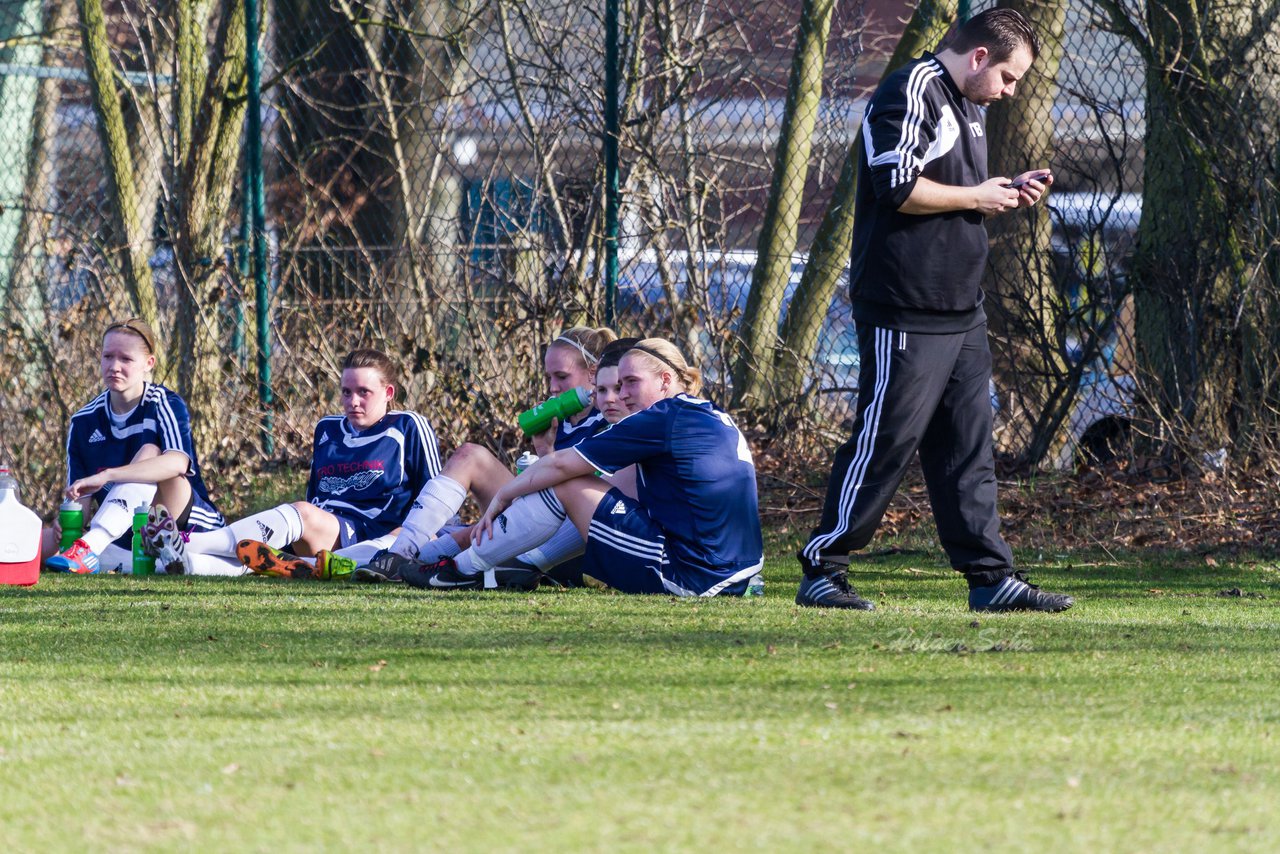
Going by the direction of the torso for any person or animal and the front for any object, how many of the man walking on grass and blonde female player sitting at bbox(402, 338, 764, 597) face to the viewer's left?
1

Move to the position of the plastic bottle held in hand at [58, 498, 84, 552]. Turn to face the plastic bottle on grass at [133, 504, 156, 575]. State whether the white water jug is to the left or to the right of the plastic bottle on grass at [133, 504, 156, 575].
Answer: right

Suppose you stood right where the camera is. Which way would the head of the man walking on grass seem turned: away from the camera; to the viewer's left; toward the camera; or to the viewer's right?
to the viewer's right

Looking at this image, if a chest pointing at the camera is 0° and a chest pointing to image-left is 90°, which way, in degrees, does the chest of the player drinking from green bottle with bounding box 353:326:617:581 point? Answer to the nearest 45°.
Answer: approximately 45°

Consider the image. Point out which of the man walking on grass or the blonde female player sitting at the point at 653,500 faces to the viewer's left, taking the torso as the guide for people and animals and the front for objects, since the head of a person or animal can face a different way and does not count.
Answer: the blonde female player sitting

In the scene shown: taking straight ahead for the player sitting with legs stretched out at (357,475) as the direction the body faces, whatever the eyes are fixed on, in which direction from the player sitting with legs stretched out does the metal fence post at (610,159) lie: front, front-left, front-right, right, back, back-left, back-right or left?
back

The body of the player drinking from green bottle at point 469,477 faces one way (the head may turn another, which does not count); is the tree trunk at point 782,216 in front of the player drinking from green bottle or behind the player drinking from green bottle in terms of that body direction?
behind

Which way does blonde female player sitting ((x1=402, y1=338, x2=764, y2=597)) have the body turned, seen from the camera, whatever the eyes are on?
to the viewer's left

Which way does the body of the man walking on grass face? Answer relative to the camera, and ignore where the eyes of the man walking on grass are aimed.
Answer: to the viewer's right

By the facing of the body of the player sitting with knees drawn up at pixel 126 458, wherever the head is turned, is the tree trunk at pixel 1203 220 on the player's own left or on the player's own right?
on the player's own left
